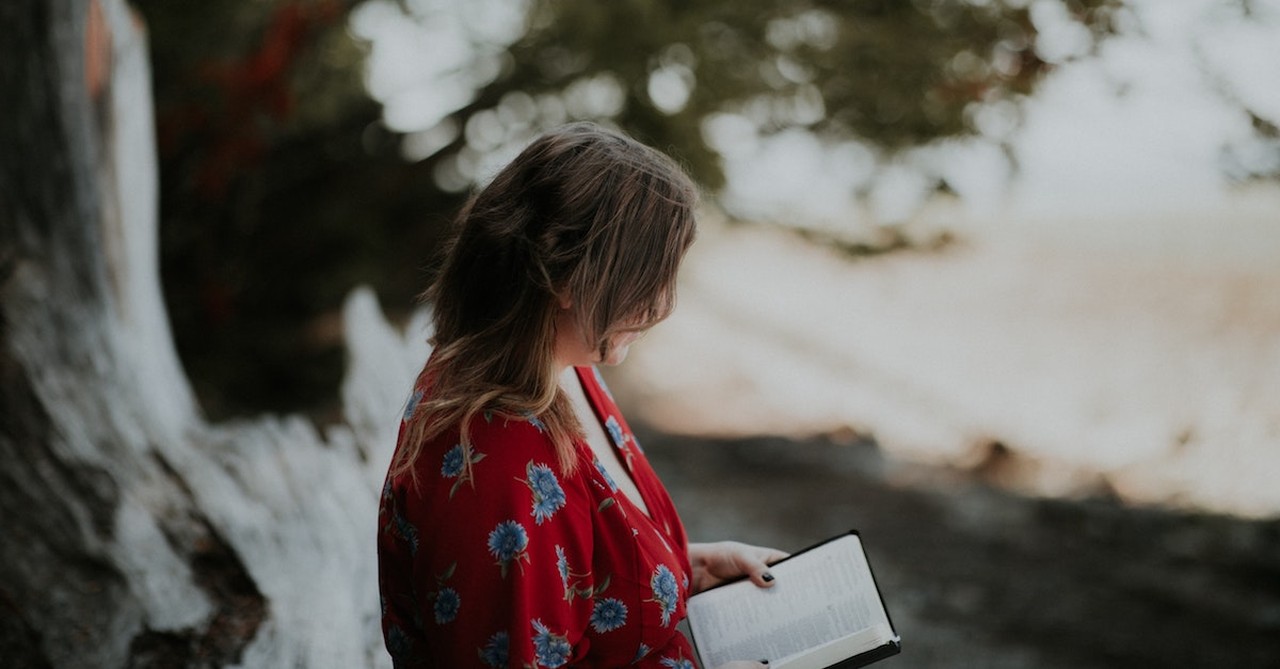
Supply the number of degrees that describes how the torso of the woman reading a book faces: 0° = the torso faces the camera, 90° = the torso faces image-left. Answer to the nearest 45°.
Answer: approximately 270°

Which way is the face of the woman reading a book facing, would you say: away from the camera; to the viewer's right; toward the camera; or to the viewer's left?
to the viewer's right

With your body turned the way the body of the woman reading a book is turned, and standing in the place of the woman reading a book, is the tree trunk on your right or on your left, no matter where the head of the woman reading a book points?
on your left
